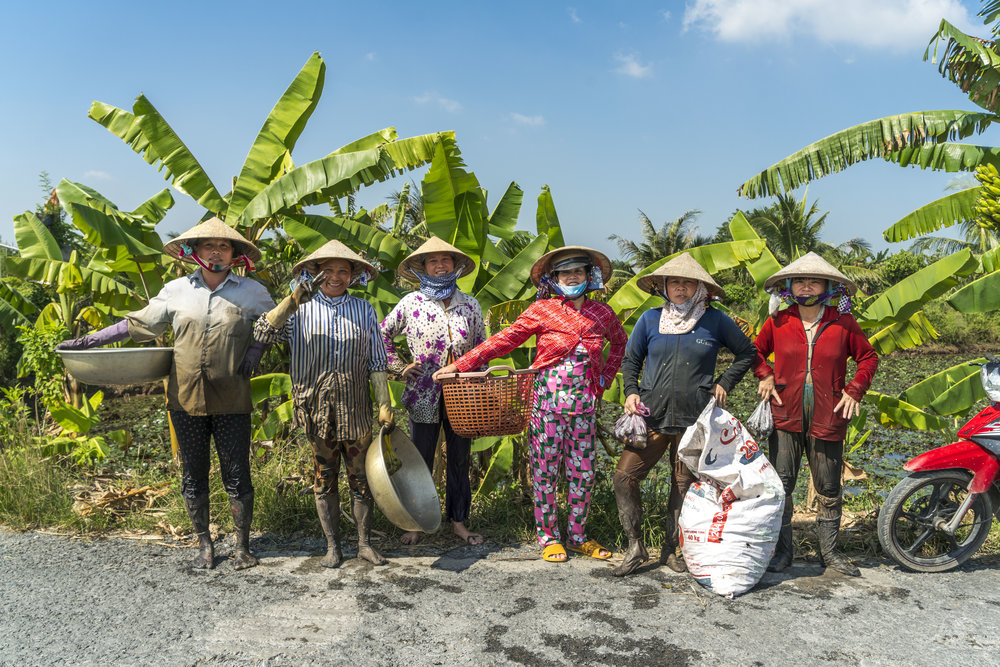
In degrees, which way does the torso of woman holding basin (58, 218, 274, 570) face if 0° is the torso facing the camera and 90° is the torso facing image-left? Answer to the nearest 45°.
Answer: approximately 0°

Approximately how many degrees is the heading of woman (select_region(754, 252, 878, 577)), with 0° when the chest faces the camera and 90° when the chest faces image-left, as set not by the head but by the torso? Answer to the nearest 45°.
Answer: approximately 0°

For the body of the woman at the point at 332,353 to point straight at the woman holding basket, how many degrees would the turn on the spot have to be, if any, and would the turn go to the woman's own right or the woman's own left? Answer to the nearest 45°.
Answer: approximately 90° to the woman's own left

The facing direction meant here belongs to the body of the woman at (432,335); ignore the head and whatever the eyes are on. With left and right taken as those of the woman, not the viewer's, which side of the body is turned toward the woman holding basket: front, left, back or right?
left

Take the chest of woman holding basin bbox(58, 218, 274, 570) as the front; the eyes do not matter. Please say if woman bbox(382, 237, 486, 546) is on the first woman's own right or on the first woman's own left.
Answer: on the first woman's own left
